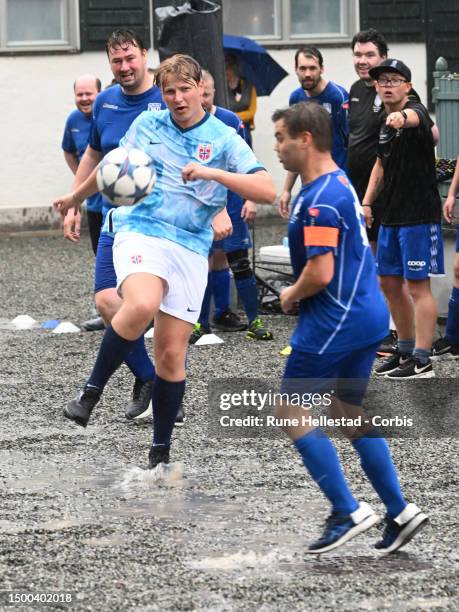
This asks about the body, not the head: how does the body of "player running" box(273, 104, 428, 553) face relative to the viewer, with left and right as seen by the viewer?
facing to the left of the viewer

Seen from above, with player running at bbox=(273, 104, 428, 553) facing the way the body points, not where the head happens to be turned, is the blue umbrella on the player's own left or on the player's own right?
on the player's own right

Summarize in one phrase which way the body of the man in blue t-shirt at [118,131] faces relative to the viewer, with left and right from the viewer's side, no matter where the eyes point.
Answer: facing the viewer

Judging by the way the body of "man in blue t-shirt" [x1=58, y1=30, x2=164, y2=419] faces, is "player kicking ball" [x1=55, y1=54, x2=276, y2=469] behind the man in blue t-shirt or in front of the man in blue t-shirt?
in front

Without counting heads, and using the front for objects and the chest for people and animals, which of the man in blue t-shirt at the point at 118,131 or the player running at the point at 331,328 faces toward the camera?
the man in blue t-shirt

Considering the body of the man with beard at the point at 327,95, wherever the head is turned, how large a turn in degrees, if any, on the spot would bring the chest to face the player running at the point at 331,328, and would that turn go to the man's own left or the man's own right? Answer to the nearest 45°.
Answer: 0° — they already face them

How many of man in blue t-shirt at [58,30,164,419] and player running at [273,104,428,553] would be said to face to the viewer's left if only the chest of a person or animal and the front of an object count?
1

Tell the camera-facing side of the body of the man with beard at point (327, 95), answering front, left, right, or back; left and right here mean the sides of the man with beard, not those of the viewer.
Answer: front

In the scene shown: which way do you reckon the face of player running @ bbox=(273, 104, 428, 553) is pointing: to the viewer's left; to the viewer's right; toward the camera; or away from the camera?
to the viewer's left
